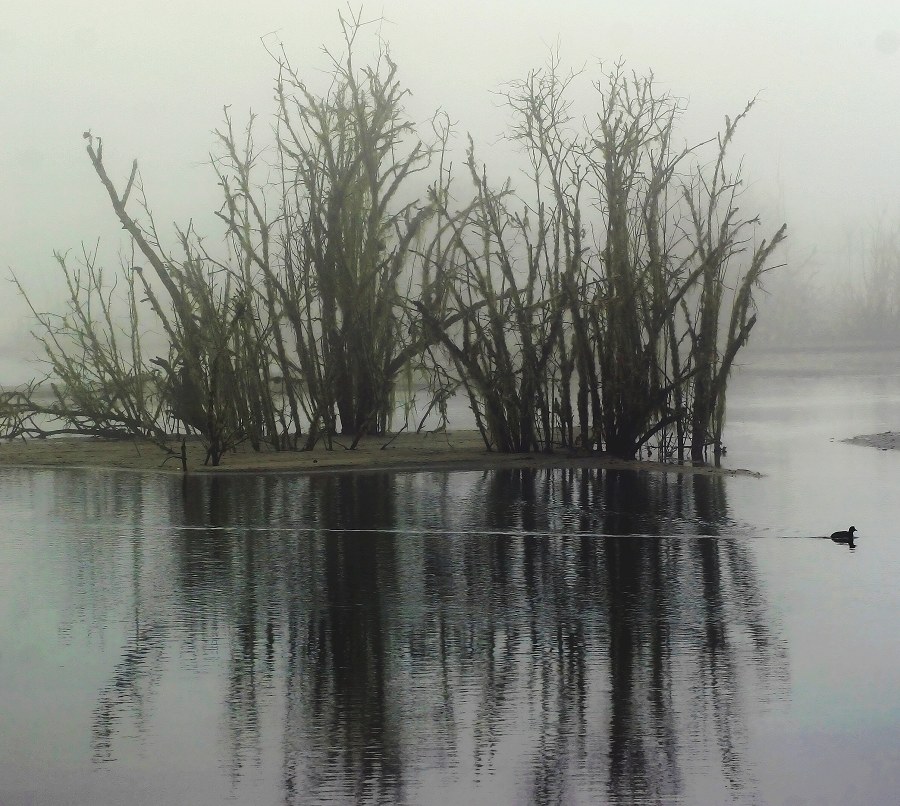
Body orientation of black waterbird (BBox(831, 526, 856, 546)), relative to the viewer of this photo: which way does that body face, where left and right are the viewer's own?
facing to the right of the viewer
